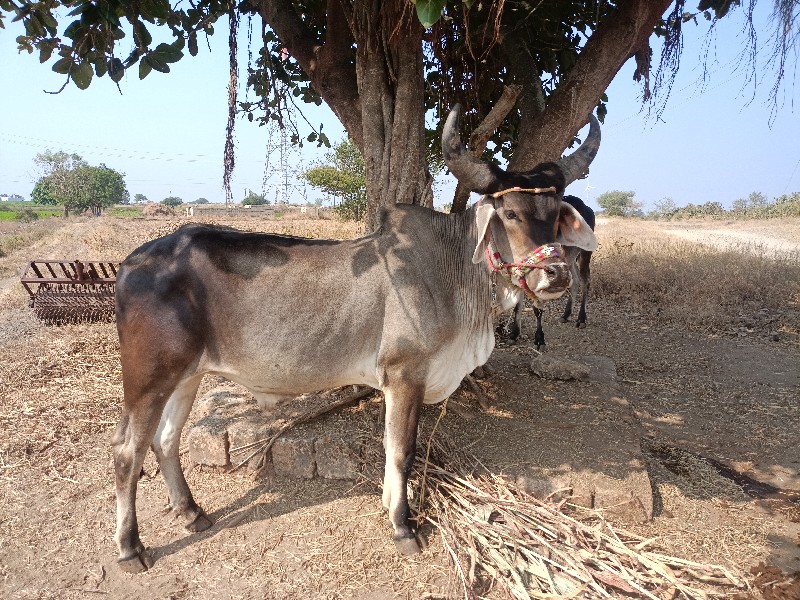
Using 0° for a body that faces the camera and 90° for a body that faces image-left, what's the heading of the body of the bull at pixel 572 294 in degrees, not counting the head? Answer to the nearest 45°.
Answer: approximately 45°

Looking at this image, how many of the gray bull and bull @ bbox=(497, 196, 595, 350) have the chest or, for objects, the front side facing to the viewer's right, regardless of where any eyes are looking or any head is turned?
1

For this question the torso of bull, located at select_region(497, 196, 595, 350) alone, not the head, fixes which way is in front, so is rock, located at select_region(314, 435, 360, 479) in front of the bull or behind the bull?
in front

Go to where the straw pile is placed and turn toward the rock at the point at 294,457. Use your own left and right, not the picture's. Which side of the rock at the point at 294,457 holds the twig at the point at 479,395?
right

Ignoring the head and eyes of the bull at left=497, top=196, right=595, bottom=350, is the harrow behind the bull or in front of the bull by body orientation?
in front

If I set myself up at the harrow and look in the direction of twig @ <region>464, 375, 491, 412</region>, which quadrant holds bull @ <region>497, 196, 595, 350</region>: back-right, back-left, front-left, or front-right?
front-left

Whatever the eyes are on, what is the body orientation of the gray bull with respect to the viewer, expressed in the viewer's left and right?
facing to the right of the viewer
